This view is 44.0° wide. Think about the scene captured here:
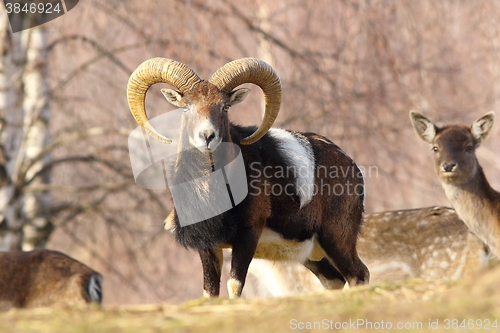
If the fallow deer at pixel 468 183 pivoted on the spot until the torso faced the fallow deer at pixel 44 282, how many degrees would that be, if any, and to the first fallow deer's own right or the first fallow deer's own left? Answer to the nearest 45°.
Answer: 0° — it already faces it

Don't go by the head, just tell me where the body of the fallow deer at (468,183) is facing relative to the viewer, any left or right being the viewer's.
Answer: facing the viewer and to the left of the viewer

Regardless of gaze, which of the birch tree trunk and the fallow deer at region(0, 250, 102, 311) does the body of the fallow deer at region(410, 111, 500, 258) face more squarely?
the fallow deer

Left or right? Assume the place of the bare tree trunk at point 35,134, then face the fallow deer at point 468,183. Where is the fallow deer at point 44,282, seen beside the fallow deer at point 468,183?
right

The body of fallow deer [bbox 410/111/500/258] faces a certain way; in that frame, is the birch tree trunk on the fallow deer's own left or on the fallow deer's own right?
on the fallow deer's own right

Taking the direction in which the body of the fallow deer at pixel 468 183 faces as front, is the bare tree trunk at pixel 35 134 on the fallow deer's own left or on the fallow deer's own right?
on the fallow deer's own right
